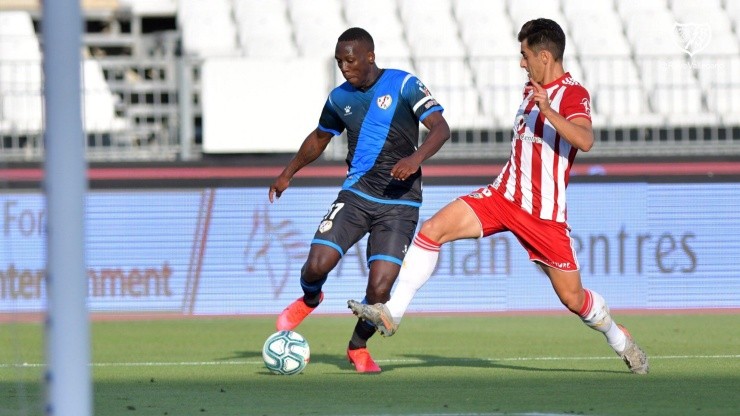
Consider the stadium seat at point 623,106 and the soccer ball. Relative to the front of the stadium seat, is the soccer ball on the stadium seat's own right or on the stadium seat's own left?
on the stadium seat's own right

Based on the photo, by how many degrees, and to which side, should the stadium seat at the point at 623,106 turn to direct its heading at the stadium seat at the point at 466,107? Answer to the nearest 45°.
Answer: approximately 90° to its right

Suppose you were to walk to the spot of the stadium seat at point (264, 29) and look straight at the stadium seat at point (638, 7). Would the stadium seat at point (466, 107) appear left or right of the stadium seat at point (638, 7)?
right

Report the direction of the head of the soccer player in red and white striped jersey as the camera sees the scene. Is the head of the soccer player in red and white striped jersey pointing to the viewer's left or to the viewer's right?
to the viewer's left

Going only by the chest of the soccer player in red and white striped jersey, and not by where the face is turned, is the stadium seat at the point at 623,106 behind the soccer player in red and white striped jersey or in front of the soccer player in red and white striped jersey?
behind

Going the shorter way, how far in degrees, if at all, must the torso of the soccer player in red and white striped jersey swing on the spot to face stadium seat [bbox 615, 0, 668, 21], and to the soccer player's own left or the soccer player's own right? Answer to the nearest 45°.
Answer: approximately 135° to the soccer player's own right

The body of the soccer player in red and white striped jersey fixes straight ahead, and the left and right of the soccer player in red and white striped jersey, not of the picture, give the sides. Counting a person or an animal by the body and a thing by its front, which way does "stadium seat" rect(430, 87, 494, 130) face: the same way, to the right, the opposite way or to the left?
to the left

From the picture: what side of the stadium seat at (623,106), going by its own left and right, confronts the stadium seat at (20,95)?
right

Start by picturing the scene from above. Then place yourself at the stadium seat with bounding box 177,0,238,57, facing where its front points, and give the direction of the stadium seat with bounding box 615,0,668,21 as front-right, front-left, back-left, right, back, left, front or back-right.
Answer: front-left

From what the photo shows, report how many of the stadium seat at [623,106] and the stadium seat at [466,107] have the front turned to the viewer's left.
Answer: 0

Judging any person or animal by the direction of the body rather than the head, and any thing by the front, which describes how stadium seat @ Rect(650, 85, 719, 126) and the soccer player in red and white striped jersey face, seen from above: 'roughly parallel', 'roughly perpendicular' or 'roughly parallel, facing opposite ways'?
roughly perpendicular

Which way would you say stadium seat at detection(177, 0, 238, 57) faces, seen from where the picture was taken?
facing the viewer and to the right of the viewer

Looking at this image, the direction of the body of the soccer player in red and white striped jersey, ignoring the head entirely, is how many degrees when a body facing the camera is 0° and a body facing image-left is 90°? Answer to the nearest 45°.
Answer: approximately 45°

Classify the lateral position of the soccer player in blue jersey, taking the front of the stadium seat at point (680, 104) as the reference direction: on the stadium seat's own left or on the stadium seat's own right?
on the stadium seat's own right

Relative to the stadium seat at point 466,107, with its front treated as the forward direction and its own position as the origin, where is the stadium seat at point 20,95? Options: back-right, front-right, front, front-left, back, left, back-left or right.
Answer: back-right
